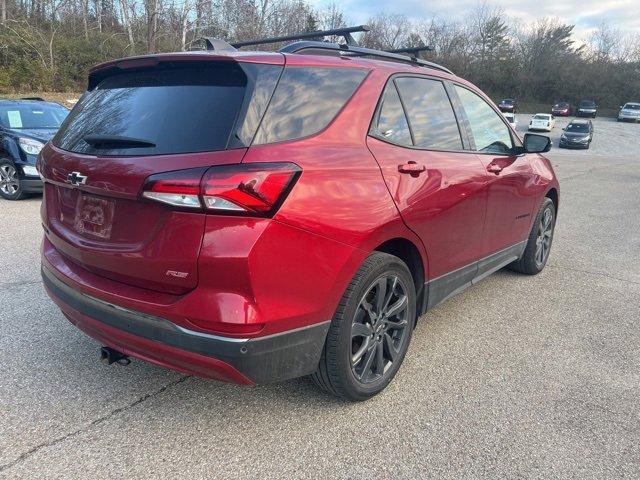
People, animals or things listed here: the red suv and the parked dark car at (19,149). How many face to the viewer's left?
0

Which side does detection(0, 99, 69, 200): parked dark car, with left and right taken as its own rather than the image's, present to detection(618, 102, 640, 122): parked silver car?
left

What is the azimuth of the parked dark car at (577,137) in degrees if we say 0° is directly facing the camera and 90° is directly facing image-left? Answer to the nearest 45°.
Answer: approximately 45°

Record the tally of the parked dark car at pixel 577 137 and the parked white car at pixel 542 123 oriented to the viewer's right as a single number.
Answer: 0

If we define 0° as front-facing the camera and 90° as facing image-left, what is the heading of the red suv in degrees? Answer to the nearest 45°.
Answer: approximately 225°

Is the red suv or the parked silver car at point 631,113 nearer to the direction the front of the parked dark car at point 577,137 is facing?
the red suv

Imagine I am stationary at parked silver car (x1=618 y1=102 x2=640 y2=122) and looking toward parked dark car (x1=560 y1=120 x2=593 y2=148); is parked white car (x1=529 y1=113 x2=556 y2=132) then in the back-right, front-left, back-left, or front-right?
front-right

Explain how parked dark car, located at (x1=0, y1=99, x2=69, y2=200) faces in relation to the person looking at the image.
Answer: facing the viewer and to the right of the viewer
